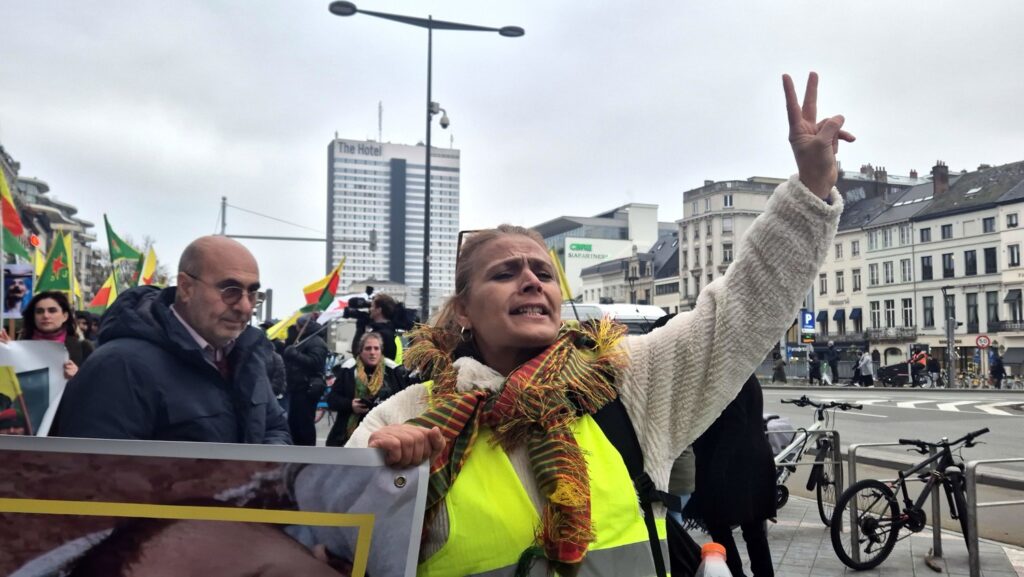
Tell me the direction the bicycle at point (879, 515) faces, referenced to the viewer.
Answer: facing away from the viewer and to the right of the viewer

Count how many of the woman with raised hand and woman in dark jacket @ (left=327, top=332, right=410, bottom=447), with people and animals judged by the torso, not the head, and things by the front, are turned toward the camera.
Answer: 2

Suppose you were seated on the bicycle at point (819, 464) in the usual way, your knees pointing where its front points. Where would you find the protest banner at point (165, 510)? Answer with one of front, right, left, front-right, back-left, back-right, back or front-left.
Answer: front-right

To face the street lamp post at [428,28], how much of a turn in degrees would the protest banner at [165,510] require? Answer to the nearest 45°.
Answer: approximately 180°

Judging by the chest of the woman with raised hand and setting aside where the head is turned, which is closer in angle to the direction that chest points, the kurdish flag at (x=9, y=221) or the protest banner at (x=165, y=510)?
the protest banner

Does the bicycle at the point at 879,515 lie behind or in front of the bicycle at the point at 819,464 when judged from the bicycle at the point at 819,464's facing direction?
in front

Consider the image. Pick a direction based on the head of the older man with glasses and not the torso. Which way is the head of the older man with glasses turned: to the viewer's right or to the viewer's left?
to the viewer's right

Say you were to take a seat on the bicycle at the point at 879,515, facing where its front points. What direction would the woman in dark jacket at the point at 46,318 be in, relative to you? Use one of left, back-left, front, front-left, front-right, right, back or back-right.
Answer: back

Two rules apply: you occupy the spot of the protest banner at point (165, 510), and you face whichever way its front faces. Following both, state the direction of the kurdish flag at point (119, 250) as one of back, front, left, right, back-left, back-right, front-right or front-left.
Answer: back

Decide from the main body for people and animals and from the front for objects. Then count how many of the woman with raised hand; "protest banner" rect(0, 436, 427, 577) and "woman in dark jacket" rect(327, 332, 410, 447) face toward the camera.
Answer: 3

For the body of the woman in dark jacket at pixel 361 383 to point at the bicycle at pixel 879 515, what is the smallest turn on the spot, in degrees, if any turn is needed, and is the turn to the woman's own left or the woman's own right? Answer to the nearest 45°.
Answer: approximately 90° to the woman's own left

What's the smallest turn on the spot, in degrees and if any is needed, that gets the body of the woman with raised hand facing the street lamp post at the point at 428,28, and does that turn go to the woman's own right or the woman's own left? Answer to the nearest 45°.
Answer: approximately 180°

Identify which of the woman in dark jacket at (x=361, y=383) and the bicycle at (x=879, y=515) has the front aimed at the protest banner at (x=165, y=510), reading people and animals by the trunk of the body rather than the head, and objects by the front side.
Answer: the woman in dark jacket

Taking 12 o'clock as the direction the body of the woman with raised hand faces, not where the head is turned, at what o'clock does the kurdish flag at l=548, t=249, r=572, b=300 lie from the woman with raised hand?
The kurdish flag is roughly at 6 o'clock from the woman with raised hand.

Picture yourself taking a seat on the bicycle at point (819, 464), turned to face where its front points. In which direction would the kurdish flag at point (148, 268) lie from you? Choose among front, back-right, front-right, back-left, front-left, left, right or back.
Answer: back-right

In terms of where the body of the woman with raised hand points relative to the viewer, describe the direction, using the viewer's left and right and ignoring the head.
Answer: facing the viewer

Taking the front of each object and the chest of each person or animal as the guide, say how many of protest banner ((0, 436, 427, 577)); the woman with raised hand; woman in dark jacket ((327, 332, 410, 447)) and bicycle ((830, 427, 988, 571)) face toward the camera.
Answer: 3

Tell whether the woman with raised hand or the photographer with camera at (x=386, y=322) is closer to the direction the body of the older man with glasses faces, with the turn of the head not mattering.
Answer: the woman with raised hand

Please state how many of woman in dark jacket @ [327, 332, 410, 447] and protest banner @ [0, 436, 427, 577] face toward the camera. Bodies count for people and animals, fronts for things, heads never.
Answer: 2
